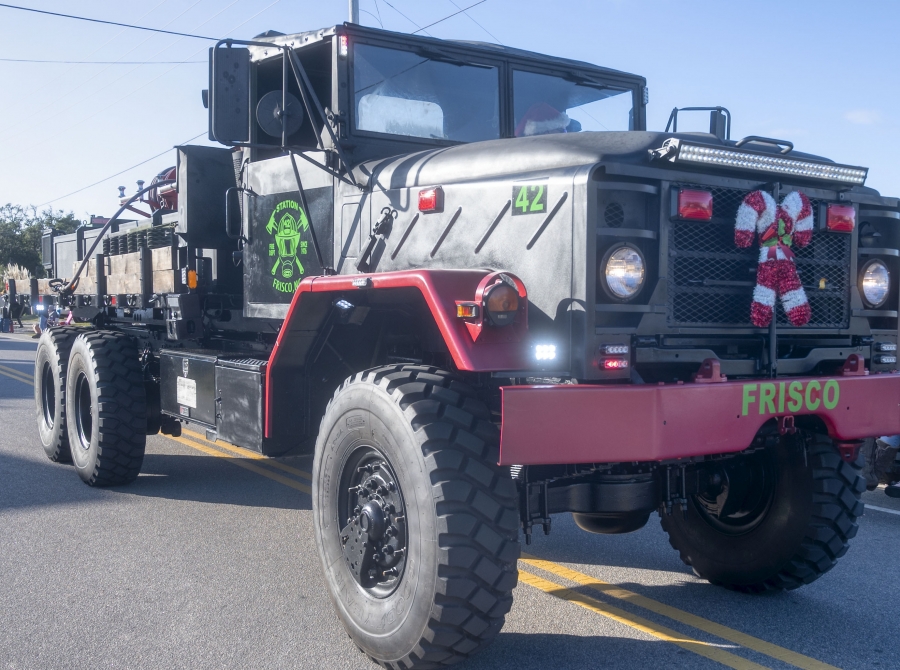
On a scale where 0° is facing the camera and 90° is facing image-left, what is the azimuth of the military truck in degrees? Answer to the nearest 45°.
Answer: approximately 315°

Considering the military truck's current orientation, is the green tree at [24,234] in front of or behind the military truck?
behind

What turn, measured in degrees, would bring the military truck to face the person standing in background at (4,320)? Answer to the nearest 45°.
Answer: approximately 180°
